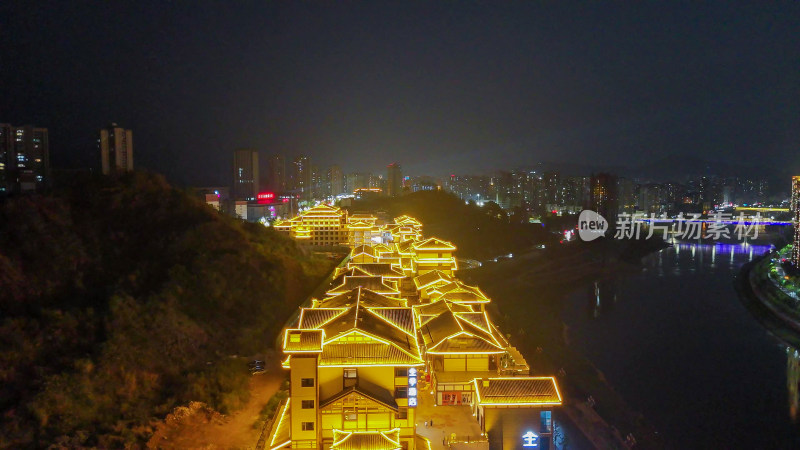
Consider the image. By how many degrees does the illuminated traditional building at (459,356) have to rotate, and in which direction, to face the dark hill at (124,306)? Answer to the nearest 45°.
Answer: approximately 90° to its right

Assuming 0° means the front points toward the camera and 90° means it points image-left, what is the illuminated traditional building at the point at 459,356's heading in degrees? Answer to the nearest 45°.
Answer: approximately 0°

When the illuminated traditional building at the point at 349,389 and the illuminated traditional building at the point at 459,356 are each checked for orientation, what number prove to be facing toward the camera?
2

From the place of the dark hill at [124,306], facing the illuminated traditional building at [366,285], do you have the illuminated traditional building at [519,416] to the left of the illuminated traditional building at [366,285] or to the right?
right

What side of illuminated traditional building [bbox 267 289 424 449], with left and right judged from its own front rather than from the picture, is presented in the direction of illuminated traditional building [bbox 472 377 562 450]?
left

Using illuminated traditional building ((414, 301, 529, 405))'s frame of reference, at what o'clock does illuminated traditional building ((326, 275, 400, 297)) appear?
illuminated traditional building ((326, 275, 400, 297)) is roughly at 5 o'clock from illuminated traditional building ((414, 301, 529, 405)).

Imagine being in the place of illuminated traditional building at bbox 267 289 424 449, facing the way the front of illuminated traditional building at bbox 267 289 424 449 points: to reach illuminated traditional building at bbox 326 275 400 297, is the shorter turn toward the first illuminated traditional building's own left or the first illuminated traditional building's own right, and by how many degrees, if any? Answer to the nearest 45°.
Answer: approximately 180°

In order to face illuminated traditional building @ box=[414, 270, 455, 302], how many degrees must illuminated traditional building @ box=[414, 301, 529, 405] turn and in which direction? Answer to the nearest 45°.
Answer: approximately 180°

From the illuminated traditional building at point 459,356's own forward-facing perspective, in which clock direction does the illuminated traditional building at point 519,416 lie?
the illuminated traditional building at point 519,416 is roughly at 11 o'clock from the illuminated traditional building at point 459,356.

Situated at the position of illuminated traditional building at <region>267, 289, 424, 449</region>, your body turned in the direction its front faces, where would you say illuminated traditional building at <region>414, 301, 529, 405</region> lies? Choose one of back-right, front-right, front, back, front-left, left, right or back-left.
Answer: back-left

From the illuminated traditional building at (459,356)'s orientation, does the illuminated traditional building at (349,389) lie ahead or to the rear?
ahead

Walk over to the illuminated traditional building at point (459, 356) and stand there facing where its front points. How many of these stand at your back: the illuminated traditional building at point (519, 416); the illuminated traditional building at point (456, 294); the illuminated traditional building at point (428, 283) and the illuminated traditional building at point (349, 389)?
2

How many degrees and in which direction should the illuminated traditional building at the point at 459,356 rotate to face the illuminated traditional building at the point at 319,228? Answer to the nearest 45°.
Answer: approximately 135° to its right
